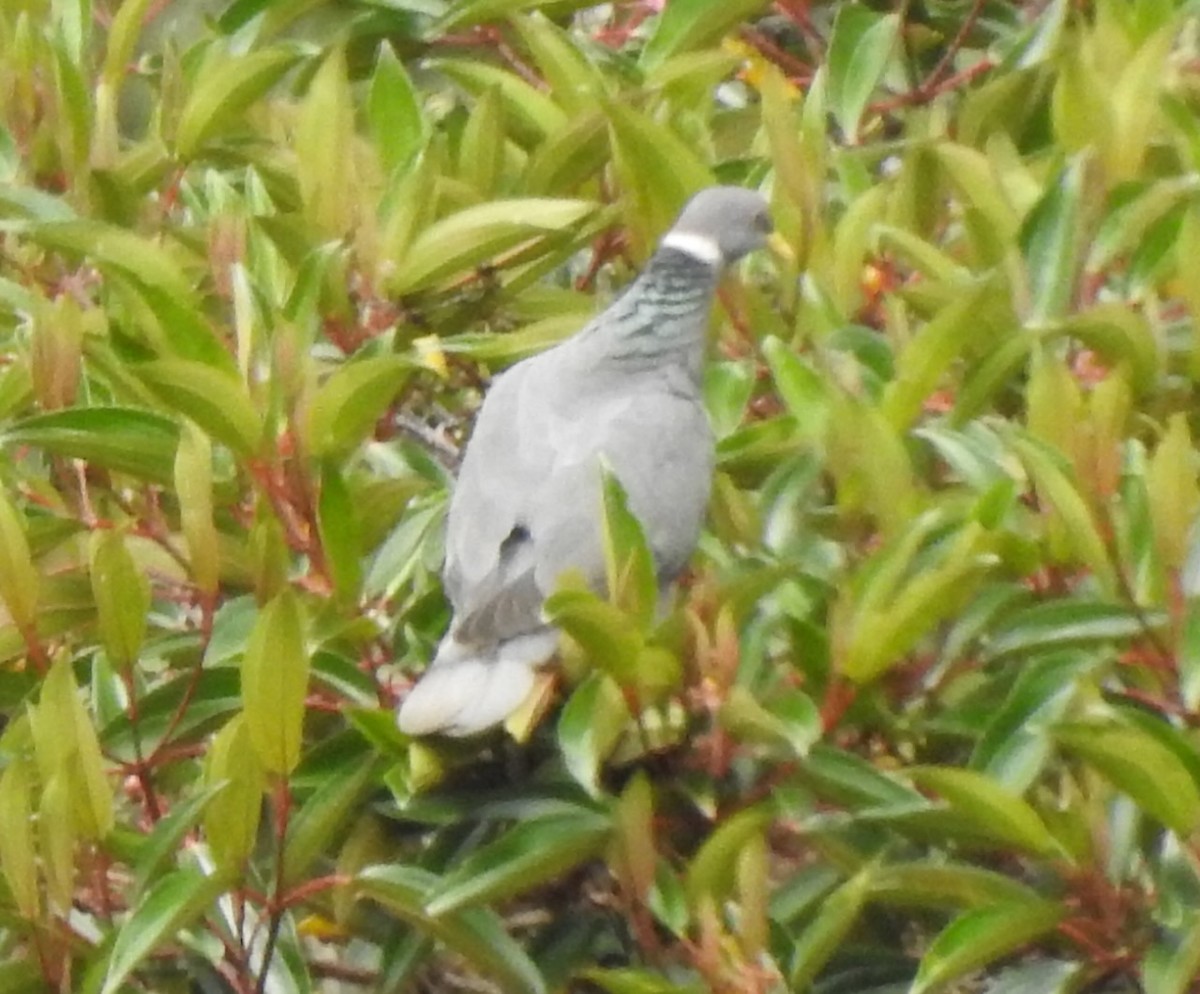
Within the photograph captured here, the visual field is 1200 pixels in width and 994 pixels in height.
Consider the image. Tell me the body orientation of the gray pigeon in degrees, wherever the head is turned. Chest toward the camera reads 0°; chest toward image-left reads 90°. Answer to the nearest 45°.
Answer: approximately 225°
